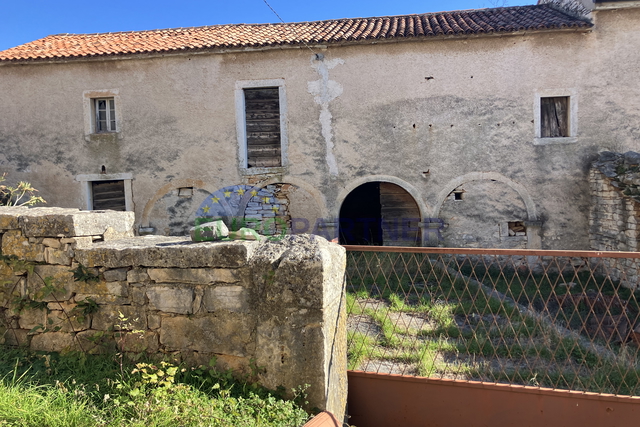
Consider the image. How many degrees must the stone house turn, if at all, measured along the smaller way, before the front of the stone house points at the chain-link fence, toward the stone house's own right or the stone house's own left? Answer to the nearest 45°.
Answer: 0° — it already faces it

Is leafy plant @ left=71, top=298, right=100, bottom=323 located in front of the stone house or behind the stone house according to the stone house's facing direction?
in front

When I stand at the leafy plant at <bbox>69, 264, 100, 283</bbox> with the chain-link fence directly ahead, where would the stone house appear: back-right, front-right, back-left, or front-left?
front-left

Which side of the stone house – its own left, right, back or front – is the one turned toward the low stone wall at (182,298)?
front

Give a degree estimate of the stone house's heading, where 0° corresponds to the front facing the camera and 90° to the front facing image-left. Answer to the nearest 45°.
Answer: approximately 0°
